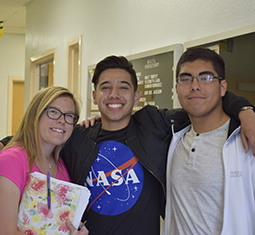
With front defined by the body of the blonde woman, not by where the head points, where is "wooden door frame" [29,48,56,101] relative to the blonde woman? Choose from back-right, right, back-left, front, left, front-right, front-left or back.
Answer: back-left

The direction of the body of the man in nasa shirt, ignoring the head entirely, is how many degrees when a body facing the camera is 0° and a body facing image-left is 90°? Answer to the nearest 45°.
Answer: approximately 0°

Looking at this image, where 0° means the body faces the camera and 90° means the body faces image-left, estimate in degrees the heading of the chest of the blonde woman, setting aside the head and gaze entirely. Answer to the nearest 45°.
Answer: approximately 315°

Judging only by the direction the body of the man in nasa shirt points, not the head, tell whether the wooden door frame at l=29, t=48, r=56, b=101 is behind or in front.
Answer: behind
